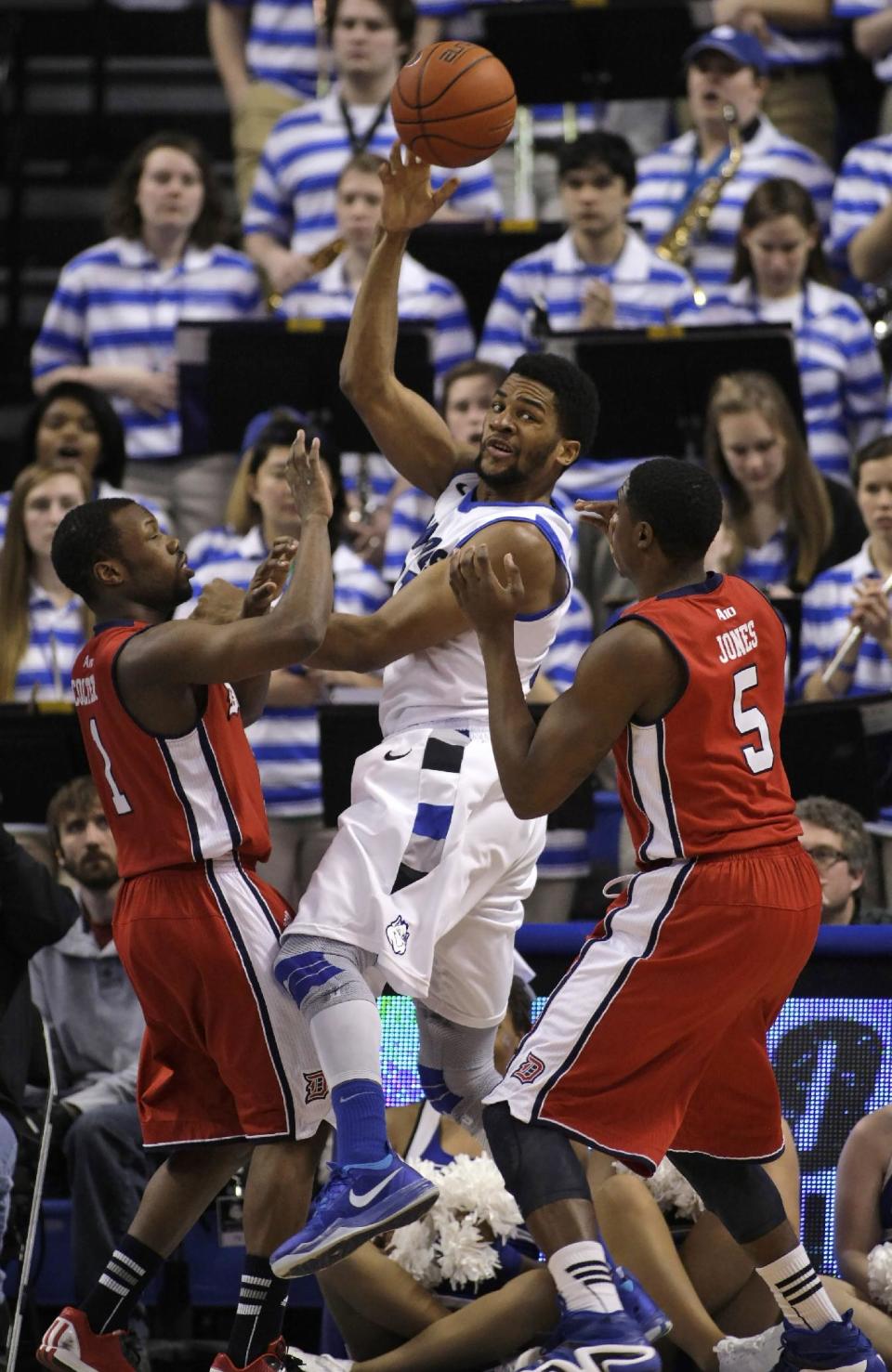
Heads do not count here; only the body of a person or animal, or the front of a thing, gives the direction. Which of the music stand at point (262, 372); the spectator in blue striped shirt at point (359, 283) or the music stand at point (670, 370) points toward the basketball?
the spectator in blue striped shirt

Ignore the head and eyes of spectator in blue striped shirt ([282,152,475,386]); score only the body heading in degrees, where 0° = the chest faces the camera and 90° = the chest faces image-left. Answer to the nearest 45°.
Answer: approximately 0°

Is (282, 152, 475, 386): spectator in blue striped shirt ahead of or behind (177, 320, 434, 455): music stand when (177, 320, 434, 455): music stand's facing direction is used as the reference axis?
ahead

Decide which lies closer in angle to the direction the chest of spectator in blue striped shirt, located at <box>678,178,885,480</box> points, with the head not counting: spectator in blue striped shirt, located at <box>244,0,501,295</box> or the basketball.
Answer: the basketball

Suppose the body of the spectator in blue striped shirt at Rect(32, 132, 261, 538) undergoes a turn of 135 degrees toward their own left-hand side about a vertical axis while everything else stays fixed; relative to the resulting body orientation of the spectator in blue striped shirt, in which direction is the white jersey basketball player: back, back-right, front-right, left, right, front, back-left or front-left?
back-right

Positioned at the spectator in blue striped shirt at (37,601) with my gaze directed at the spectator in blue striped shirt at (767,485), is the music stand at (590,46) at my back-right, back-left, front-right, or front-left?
front-left

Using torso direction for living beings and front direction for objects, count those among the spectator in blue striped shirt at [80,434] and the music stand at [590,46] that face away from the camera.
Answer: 1

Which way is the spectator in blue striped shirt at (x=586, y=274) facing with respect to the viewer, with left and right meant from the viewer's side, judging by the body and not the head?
facing the viewer

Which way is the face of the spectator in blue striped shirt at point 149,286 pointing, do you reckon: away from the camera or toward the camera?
toward the camera

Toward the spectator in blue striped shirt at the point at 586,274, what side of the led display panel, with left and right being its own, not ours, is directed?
back

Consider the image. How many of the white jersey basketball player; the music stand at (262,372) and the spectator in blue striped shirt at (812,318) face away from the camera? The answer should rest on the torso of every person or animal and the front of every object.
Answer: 1

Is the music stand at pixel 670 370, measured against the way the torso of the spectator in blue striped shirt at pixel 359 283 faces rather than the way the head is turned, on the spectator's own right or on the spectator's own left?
on the spectator's own left

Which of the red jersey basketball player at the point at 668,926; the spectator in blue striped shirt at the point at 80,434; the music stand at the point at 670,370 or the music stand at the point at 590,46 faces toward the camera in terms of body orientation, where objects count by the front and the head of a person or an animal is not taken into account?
the spectator in blue striped shirt

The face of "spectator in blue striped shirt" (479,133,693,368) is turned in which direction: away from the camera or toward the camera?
toward the camera

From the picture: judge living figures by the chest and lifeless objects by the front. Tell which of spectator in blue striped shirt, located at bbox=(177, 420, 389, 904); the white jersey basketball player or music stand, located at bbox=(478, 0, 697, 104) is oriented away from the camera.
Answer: the music stand

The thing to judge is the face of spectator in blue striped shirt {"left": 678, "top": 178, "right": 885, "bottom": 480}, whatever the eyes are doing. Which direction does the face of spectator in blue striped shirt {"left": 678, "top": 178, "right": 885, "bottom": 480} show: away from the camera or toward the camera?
toward the camera

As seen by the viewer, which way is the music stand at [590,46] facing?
away from the camera

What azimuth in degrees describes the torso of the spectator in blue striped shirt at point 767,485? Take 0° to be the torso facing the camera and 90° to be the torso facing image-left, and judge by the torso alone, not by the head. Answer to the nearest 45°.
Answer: approximately 45°

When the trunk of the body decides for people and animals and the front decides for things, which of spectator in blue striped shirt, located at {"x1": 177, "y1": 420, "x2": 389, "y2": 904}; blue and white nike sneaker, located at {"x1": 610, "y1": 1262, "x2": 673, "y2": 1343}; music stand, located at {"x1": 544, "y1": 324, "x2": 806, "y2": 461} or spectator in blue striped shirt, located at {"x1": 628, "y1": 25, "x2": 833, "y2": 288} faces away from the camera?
the music stand

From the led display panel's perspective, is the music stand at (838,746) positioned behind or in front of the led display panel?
behind

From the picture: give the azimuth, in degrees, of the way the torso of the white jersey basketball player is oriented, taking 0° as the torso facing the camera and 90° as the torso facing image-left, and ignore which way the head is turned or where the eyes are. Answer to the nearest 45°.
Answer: approximately 45°
